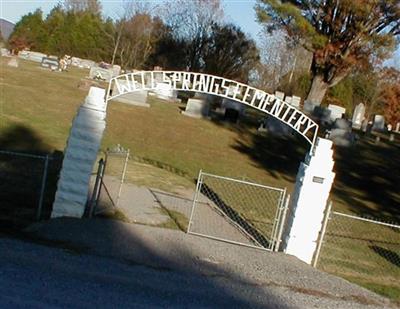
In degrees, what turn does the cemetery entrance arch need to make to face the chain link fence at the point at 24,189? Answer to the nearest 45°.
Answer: approximately 135° to its right

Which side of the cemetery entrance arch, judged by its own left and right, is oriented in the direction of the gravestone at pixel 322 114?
back

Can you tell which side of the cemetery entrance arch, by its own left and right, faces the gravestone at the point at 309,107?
back

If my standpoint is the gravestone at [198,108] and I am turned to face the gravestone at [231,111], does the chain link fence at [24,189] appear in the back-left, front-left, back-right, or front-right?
back-right

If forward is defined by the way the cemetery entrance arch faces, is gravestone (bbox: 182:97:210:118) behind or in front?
behind

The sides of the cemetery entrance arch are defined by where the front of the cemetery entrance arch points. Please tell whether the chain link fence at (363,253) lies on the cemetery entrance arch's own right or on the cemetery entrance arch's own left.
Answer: on the cemetery entrance arch's own left

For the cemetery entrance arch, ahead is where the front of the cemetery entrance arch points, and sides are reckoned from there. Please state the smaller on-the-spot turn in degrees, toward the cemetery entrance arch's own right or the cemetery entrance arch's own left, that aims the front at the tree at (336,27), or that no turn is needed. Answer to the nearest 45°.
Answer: approximately 180°

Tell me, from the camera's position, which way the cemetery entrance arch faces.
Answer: facing the viewer
